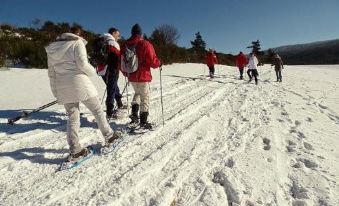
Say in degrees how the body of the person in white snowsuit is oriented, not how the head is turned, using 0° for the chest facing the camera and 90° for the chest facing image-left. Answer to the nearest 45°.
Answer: approximately 225°

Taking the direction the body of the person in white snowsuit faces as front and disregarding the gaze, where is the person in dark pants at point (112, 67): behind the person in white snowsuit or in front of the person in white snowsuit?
in front

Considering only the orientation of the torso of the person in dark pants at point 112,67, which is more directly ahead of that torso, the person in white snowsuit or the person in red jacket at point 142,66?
the person in red jacket

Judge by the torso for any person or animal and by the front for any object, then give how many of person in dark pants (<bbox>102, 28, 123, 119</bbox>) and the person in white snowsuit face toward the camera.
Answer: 0

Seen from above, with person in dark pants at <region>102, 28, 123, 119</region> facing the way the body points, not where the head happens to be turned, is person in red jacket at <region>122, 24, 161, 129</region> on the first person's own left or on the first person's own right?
on the first person's own right

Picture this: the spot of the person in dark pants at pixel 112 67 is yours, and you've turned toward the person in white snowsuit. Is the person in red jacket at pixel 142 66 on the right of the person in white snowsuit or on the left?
left
